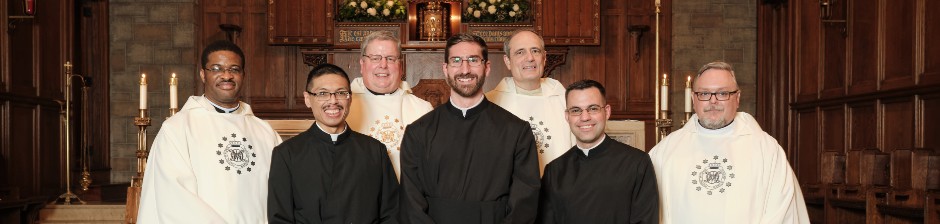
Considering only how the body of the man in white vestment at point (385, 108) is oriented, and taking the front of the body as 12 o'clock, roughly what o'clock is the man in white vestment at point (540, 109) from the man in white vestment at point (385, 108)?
the man in white vestment at point (540, 109) is roughly at 9 o'clock from the man in white vestment at point (385, 108).

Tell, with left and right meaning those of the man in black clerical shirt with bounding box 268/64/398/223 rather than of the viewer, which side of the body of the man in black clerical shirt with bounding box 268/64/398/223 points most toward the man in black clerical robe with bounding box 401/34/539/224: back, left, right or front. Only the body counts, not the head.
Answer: left

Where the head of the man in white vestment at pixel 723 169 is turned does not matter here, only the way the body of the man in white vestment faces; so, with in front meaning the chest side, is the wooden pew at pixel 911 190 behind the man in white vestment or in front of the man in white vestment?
behind

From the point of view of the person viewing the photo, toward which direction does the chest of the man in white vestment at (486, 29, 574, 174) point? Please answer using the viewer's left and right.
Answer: facing the viewer

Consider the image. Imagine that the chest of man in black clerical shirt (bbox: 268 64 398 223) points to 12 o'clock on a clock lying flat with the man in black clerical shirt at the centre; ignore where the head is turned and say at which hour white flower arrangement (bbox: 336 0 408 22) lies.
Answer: The white flower arrangement is roughly at 6 o'clock from the man in black clerical shirt.

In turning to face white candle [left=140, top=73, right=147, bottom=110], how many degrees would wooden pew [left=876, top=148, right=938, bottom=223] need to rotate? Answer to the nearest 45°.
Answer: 0° — it already faces it

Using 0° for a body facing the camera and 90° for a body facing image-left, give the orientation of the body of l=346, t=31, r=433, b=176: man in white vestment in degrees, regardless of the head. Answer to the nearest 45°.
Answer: approximately 0°

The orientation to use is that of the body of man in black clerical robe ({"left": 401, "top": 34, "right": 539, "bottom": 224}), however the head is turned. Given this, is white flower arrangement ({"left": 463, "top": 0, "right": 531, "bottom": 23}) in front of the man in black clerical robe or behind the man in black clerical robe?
behind

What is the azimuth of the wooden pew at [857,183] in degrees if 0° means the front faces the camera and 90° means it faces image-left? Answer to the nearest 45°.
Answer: approximately 45°
